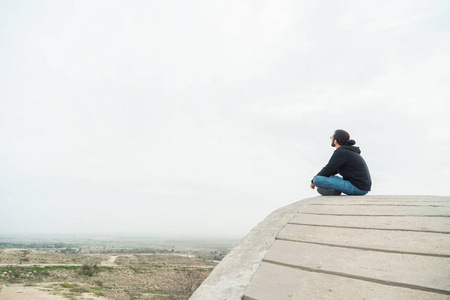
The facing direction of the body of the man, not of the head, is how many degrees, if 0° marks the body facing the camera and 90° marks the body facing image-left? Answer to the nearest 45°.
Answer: approximately 90°

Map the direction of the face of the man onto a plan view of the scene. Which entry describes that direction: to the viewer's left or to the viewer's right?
to the viewer's left
